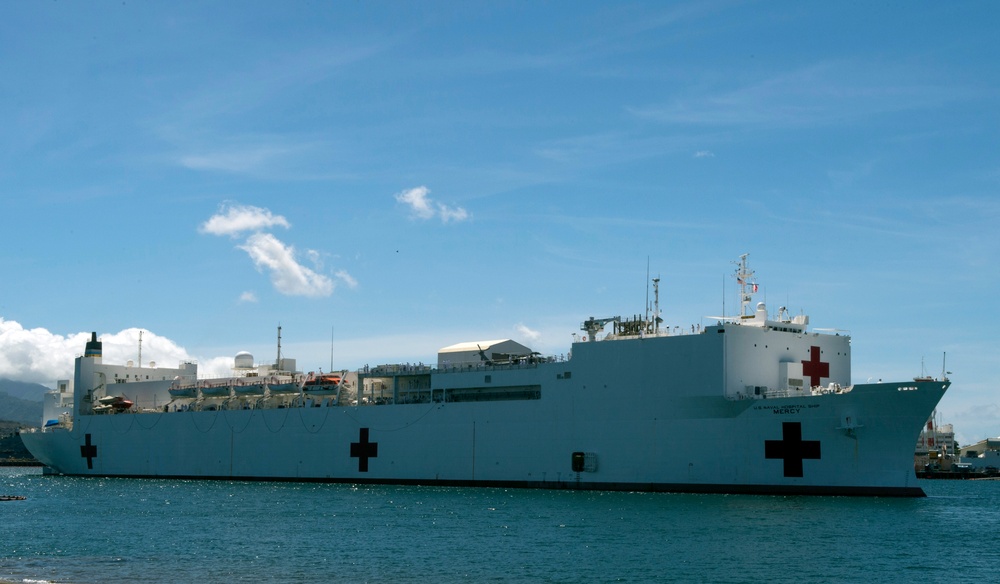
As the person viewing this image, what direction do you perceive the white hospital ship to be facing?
facing the viewer and to the right of the viewer
